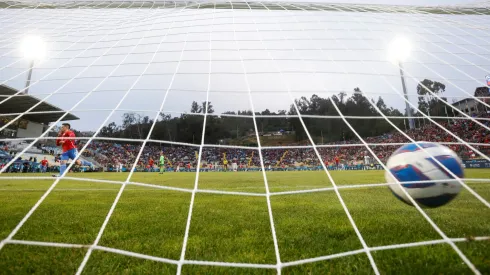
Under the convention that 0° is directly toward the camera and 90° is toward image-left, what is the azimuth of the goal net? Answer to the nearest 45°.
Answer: approximately 180°
